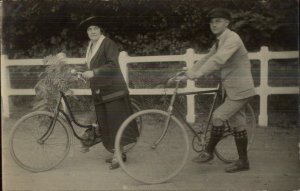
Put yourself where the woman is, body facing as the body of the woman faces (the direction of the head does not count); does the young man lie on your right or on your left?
on your left

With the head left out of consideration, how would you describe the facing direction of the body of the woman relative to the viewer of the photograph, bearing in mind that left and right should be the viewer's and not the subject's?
facing the viewer and to the left of the viewer

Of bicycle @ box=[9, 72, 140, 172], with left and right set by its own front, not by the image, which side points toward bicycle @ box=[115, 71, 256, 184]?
back

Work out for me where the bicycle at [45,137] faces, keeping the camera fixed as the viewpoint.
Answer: facing to the left of the viewer

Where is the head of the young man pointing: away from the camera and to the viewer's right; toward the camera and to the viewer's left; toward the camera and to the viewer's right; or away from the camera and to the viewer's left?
toward the camera and to the viewer's left
